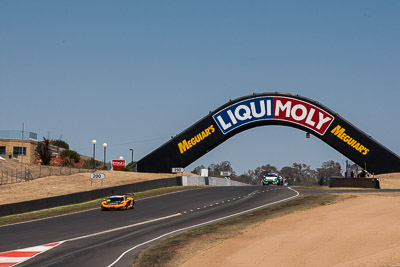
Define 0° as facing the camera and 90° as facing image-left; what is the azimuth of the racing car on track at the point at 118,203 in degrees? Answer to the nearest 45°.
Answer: approximately 45°
